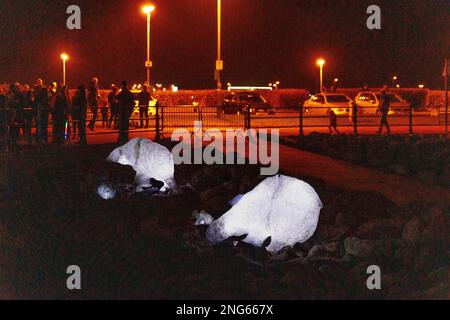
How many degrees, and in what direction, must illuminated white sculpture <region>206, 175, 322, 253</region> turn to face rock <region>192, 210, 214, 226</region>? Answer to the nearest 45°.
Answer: approximately 45° to its right

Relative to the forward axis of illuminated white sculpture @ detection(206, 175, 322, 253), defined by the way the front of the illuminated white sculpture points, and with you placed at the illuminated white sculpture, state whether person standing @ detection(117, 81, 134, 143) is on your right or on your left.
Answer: on your right

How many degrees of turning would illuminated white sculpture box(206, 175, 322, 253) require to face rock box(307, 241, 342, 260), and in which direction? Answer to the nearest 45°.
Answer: approximately 135° to its left

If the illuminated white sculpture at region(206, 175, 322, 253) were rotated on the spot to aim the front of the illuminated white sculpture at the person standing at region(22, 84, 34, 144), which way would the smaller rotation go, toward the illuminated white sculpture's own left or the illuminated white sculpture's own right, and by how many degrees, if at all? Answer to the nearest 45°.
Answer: approximately 45° to the illuminated white sculpture's own right

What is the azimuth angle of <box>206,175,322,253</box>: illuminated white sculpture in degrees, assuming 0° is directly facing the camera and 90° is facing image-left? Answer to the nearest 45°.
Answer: approximately 90°
